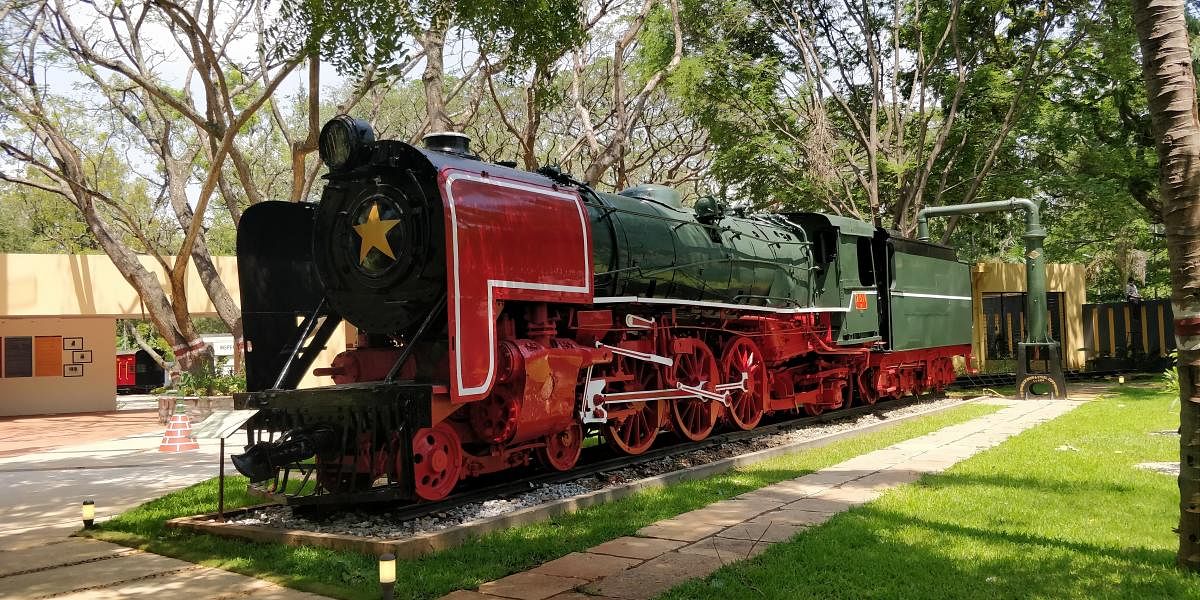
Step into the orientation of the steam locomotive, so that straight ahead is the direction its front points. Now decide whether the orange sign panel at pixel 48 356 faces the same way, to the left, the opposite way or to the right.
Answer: to the left

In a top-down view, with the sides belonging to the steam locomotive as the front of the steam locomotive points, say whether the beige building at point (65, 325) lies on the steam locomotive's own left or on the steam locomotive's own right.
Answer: on the steam locomotive's own right

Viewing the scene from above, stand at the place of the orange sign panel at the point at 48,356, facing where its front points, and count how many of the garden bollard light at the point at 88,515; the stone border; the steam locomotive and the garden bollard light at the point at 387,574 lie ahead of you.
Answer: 4

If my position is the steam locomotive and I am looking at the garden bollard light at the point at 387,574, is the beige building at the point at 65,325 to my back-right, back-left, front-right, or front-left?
back-right

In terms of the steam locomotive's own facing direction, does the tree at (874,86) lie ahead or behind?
behind

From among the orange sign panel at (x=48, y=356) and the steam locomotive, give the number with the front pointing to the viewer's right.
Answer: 0

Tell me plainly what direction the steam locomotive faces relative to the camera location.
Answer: facing the viewer and to the left of the viewer

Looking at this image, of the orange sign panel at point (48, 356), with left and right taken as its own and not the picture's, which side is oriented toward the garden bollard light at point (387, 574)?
front

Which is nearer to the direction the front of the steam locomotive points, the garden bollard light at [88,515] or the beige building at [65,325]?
the garden bollard light

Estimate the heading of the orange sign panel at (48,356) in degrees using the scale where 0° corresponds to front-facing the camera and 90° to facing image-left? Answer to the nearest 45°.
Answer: approximately 0°

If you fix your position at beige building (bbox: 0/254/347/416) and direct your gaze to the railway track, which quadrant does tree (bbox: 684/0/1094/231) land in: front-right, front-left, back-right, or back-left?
front-left
